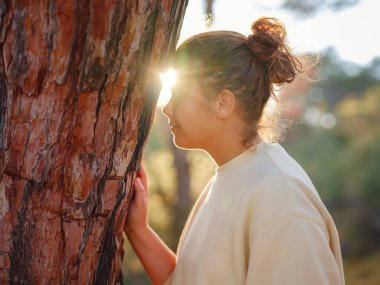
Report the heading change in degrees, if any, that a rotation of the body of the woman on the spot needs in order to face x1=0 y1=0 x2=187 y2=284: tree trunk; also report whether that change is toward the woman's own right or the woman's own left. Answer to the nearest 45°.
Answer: approximately 45° to the woman's own left

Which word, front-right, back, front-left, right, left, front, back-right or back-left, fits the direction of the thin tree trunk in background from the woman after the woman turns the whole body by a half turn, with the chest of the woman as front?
left

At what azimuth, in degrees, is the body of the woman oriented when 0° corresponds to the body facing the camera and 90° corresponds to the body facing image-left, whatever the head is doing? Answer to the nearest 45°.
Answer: approximately 90°

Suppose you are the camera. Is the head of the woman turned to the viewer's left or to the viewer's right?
to the viewer's left
